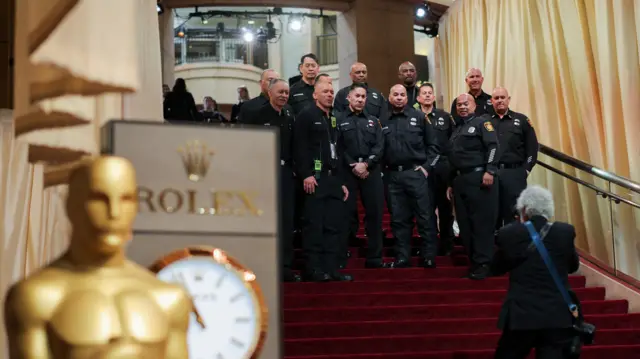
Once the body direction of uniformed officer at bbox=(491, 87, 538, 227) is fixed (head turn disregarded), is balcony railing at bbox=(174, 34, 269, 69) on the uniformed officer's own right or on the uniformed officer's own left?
on the uniformed officer's own right

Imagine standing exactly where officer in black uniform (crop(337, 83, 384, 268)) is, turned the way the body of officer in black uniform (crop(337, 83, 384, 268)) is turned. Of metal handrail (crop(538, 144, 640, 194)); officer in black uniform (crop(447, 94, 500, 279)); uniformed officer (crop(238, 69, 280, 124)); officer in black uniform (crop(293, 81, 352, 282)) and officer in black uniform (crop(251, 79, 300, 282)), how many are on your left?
2

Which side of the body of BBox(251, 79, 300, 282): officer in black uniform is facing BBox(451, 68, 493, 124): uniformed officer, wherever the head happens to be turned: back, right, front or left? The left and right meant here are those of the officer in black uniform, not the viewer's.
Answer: left

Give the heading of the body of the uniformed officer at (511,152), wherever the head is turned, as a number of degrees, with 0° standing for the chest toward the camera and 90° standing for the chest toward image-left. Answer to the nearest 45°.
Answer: approximately 45°

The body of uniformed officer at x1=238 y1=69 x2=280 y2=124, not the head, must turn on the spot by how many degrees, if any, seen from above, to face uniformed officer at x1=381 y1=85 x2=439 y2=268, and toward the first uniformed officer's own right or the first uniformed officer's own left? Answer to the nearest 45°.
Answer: approximately 45° to the first uniformed officer's own left

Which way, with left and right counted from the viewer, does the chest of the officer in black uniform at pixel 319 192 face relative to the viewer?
facing the viewer and to the right of the viewer

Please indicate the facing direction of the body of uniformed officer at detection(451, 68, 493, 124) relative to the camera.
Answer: toward the camera

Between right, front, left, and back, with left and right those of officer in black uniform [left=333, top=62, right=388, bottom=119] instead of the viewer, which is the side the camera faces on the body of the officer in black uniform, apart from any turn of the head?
front

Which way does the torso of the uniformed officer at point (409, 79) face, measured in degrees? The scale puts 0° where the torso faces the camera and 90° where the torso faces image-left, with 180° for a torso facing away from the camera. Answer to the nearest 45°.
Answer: approximately 0°

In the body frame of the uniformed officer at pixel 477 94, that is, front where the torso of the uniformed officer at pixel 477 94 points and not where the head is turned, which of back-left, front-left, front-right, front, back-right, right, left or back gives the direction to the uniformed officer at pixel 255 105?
front-right

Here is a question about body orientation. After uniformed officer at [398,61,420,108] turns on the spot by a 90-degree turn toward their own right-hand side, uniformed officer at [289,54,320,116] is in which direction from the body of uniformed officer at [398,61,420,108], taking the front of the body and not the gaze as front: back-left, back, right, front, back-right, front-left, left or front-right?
front-left
